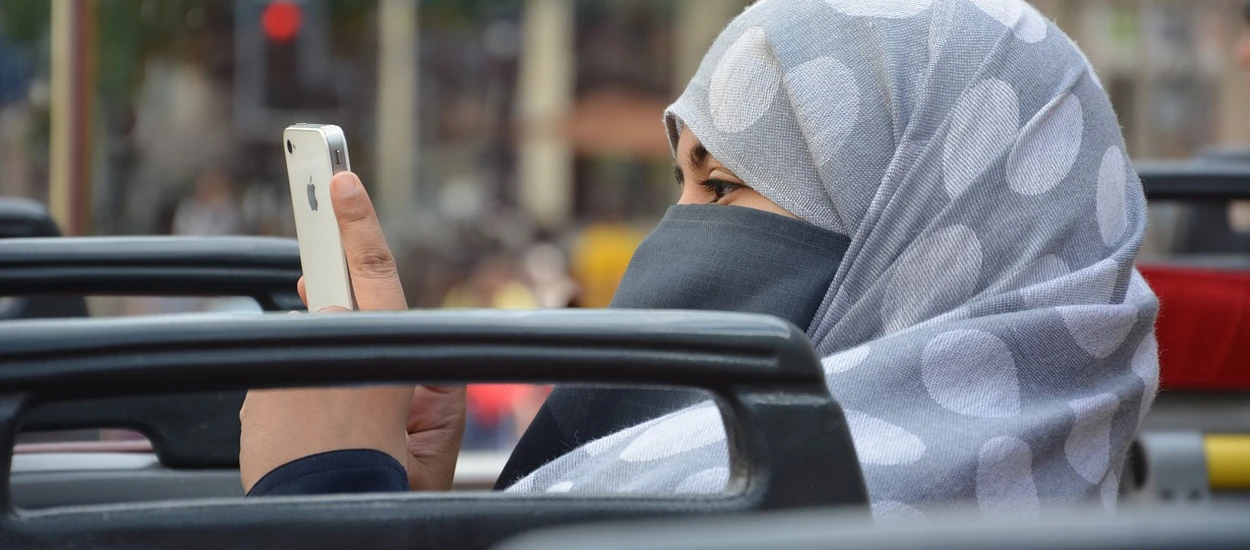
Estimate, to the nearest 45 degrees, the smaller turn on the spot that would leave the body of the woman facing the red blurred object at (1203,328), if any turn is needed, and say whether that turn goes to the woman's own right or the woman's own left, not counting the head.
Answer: approximately 135° to the woman's own right

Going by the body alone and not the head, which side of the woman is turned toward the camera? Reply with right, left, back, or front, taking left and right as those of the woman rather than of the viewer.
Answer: left

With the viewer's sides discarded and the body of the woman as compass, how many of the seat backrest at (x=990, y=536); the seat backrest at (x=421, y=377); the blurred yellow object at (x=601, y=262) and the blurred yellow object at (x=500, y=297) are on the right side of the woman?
2

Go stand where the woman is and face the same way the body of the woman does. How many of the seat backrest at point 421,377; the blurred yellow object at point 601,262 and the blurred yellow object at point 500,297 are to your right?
2

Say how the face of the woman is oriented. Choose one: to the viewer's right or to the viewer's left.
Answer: to the viewer's left

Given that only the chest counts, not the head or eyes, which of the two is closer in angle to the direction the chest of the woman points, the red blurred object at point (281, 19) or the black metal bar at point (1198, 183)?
the red blurred object

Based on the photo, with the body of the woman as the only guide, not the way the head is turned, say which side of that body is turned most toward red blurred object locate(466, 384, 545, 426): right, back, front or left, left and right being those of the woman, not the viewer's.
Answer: right

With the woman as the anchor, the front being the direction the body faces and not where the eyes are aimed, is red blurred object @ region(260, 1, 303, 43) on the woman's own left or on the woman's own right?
on the woman's own right

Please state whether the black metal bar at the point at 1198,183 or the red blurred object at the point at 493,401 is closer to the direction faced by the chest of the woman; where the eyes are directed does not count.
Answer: the red blurred object
